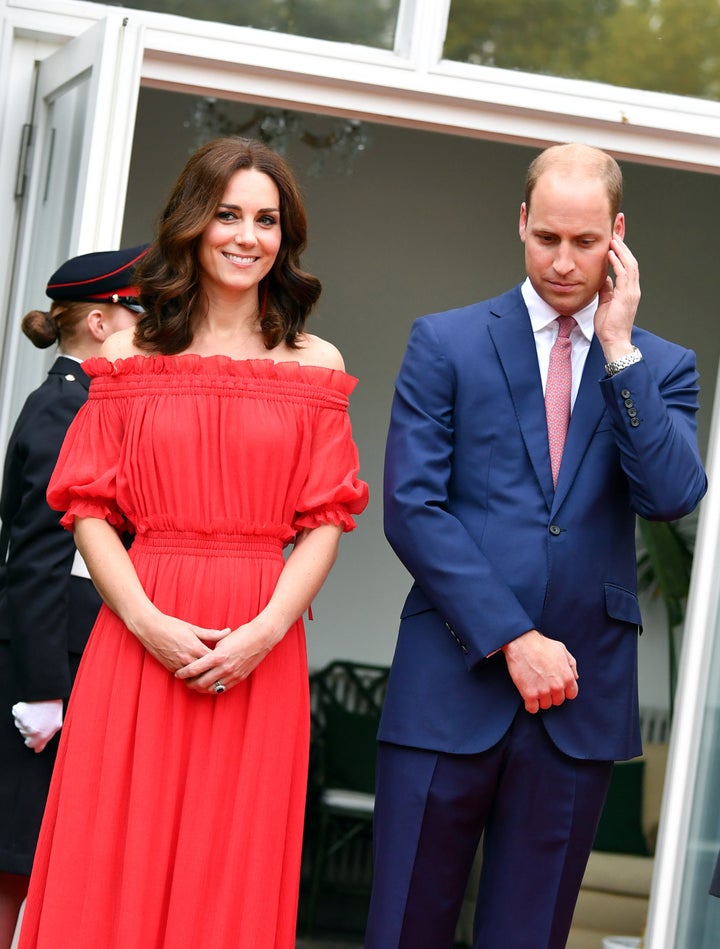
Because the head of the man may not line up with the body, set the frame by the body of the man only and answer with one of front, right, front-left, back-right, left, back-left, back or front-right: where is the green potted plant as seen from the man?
back

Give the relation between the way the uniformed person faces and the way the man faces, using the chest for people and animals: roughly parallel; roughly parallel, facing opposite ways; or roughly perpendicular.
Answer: roughly perpendicular

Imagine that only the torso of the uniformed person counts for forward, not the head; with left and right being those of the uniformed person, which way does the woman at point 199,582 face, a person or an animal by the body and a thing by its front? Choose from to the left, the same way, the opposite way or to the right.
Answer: to the right

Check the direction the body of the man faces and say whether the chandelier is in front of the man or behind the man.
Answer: behind

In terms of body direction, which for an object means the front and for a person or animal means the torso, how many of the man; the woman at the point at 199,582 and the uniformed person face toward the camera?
2

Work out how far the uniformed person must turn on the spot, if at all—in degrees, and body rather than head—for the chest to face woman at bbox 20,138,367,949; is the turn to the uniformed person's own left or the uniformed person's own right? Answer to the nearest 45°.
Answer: approximately 90° to the uniformed person's own right

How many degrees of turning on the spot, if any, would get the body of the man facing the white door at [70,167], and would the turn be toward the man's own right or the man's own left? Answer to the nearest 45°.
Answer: approximately 135° to the man's own right

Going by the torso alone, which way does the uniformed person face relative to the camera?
to the viewer's right

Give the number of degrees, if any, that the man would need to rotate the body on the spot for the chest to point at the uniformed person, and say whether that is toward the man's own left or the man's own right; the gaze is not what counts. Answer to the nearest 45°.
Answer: approximately 135° to the man's own right

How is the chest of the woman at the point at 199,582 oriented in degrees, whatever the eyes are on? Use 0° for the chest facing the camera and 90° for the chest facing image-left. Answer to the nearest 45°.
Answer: approximately 0°
